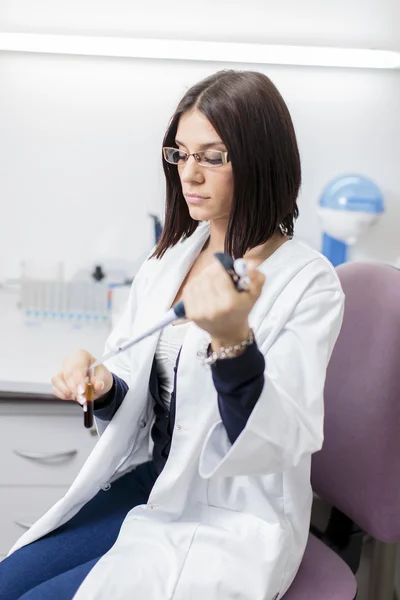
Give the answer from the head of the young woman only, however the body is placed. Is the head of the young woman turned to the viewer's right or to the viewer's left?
to the viewer's left

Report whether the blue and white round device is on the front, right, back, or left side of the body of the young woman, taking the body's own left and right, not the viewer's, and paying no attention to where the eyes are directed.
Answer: back

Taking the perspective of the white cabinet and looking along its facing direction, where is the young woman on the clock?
The young woman is roughly at 11 o'clock from the white cabinet.

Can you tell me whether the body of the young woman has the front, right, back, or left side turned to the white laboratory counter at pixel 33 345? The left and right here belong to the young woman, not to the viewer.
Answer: right

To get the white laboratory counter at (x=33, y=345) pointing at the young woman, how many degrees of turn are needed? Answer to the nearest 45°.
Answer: approximately 45° to its left

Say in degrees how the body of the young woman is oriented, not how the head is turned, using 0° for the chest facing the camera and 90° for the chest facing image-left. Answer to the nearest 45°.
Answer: approximately 45°

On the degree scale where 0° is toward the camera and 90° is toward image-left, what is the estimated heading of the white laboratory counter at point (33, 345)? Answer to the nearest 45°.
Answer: approximately 0°

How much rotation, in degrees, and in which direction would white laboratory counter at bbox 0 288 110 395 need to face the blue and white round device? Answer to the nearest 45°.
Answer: approximately 90° to its left

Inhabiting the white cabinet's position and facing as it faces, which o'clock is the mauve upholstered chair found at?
The mauve upholstered chair is roughly at 10 o'clock from the white cabinet.
